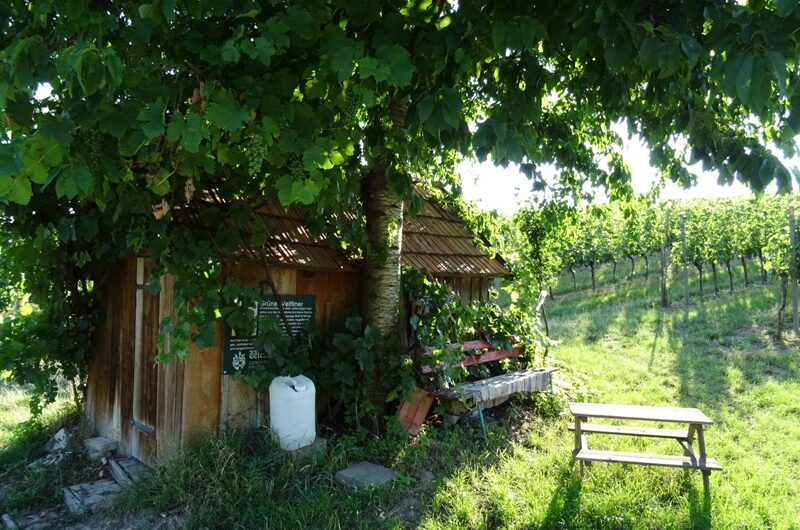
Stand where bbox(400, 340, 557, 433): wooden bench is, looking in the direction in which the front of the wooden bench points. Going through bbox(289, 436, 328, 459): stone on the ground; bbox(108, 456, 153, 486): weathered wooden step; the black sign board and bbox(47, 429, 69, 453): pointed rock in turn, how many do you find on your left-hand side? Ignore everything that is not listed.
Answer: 0

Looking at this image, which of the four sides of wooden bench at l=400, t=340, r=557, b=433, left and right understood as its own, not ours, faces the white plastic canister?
right

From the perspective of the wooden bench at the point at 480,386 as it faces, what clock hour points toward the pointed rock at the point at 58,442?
The pointed rock is roughly at 4 o'clock from the wooden bench.

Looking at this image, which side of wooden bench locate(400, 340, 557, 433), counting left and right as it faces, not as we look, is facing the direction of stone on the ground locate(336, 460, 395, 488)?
right

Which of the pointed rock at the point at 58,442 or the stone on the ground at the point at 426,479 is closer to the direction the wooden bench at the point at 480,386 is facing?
the stone on the ground

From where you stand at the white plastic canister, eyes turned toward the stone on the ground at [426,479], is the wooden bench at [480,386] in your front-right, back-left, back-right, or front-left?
front-left

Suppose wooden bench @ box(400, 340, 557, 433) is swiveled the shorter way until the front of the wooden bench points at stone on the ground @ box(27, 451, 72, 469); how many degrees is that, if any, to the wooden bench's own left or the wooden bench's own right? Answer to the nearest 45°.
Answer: approximately 135° to the wooden bench's own right

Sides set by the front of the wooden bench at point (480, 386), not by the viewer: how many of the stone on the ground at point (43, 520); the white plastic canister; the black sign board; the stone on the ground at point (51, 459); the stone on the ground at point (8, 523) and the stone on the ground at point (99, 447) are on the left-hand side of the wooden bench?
0

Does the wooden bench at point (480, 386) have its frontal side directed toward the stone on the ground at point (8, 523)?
no

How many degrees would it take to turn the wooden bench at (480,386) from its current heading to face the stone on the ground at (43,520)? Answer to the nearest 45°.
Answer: approximately 90° to its right

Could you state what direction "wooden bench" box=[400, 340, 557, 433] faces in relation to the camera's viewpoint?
facing the viewer and to the right of the viewer

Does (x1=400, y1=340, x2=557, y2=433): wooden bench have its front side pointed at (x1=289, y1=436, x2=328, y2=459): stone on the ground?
no

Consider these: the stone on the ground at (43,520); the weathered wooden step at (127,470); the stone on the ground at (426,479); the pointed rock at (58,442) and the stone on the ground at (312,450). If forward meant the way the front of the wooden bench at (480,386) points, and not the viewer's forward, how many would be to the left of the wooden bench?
0

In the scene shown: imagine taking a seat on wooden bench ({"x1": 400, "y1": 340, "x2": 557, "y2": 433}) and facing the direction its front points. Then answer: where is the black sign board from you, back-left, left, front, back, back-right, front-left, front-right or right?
right

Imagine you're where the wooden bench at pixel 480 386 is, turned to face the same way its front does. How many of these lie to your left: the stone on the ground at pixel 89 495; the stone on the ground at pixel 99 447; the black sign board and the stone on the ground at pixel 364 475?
0

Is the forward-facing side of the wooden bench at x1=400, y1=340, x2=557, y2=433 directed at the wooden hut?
no
